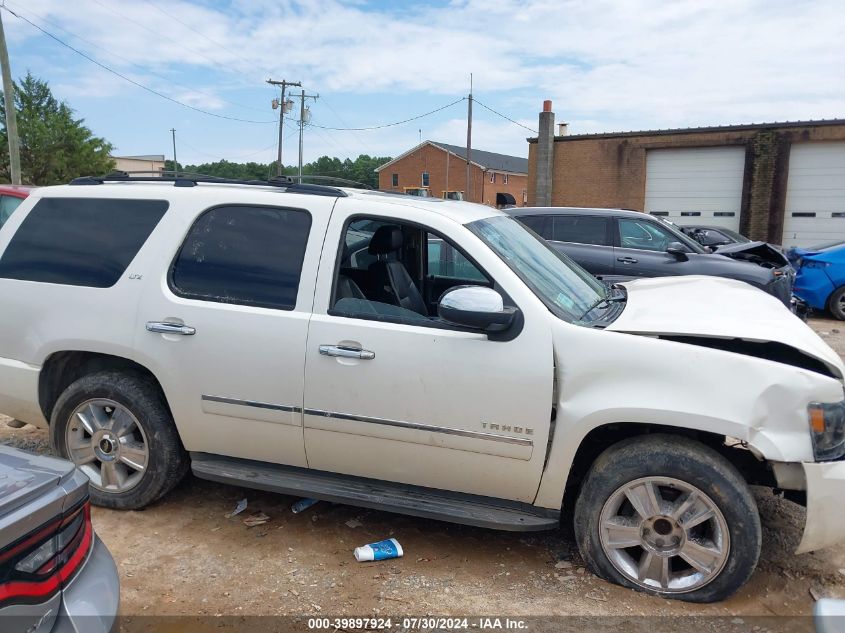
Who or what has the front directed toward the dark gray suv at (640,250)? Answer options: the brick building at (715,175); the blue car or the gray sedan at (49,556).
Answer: the brick building

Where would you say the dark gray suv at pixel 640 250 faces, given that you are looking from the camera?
facing to the right of the viewer

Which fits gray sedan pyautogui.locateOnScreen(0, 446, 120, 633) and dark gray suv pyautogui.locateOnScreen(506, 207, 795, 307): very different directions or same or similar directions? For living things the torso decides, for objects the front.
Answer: very different directions

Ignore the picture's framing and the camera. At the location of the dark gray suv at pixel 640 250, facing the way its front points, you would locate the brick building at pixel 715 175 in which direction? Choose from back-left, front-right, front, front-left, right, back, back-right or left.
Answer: left

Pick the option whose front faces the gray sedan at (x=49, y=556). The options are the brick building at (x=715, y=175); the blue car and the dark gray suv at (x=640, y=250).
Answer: the brick building

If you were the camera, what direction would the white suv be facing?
facing to the right of the viewer

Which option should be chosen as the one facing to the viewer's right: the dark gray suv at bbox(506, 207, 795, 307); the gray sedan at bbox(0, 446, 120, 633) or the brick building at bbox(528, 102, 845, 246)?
the dark gray suv at bbox(506, 207, 795, 307)

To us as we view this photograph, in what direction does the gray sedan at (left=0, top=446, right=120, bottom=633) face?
facing away from the viewer and to the left of the viewer

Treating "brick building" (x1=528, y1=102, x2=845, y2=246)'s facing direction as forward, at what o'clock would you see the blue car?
The blue car is roughly at 12 o'clock from the brick building.

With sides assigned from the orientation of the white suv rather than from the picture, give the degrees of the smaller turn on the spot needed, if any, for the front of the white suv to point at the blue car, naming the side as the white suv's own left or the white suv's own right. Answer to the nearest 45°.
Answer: approximately 45° to the white suv's own left

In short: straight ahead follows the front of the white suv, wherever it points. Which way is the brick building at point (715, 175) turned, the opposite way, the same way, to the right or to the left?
to the right
